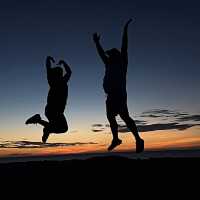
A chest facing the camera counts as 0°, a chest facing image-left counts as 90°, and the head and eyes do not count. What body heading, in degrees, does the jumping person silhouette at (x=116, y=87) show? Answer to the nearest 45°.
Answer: approximately 45°
